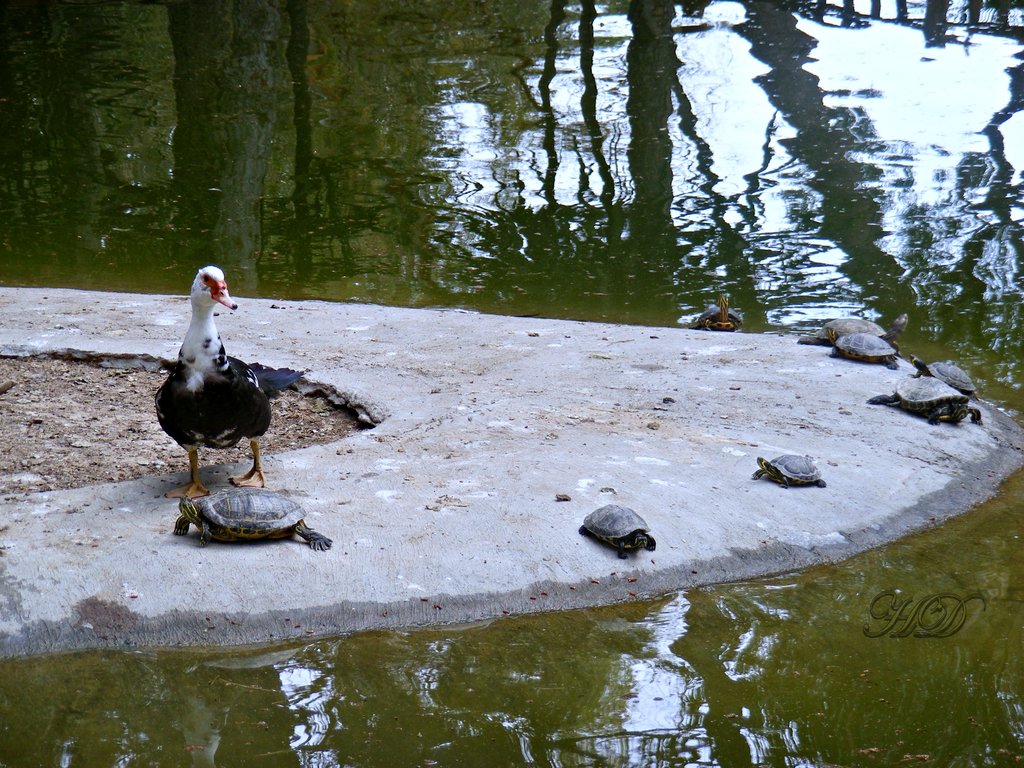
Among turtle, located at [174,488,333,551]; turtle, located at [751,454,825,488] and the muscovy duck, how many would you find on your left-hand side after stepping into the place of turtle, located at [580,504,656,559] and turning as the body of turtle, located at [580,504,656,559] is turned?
1

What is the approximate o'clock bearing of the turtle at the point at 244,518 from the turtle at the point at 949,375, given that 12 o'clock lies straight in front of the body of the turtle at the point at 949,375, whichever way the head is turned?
the turtle at the point at 244,518 is roughly at 10 o'clock from the turtle at the point at 949,375.

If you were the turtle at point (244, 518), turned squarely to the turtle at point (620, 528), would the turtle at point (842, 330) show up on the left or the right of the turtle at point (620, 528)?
left

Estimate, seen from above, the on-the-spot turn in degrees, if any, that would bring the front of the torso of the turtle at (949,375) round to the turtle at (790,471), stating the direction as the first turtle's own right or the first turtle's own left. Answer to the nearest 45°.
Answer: approximately 90° to the first turtle's own left

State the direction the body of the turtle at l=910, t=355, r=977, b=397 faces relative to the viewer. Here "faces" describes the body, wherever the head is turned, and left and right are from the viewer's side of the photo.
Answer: facing to the left of the viewer

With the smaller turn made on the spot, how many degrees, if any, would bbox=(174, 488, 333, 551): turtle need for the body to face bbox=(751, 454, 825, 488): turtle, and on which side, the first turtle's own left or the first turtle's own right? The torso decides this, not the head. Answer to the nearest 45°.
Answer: approximately 180°

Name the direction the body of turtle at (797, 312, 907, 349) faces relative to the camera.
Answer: to the viewer's right

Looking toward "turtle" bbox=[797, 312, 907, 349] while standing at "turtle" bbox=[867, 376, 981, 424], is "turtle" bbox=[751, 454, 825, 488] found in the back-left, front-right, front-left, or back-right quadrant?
back-left
